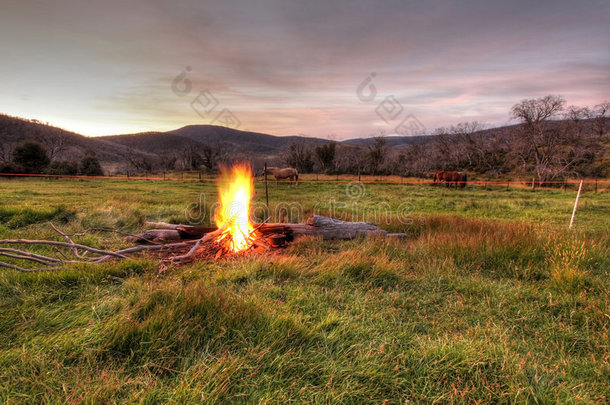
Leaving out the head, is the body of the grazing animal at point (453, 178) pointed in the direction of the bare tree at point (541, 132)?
no

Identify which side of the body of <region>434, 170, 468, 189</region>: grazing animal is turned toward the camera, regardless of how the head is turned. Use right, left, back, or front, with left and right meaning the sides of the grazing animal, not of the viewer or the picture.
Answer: left

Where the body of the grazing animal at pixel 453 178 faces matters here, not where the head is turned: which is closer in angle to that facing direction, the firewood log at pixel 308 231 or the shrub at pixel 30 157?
the shrub

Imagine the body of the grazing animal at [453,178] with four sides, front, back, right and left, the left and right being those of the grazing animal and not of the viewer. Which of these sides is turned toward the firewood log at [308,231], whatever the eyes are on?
left

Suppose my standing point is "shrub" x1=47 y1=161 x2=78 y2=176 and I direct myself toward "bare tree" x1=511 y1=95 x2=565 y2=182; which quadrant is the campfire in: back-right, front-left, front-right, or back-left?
front-right

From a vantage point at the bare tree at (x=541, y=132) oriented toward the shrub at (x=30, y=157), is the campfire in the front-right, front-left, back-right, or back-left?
front-left

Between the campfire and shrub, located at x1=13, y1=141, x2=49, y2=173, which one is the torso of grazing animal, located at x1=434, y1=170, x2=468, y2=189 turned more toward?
the shrub

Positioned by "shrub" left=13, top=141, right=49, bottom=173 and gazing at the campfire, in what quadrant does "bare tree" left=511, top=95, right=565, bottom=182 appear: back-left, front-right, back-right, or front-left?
front-left

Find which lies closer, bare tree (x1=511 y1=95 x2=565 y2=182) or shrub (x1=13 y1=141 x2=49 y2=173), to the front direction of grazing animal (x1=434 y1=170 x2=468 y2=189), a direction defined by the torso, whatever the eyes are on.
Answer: the shrub

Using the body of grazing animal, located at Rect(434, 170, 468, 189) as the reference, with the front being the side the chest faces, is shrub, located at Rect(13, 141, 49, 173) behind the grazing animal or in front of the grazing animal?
in front

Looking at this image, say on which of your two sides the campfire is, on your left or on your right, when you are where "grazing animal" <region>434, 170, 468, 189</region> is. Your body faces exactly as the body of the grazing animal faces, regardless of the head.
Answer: on your left
